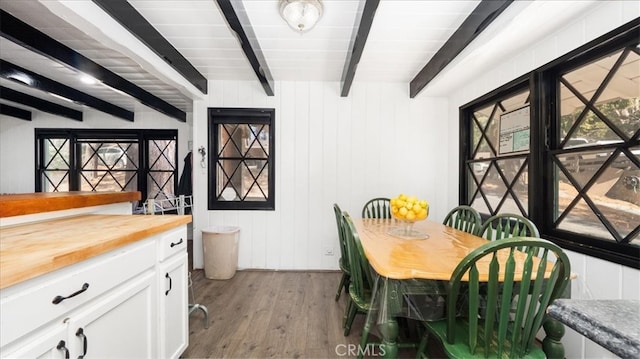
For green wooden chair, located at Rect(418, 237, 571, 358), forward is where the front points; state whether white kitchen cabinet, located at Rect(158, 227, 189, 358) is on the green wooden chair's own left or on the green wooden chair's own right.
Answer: on the green wooden chair's own left

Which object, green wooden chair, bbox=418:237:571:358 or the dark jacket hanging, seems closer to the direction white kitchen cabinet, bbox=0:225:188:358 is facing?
the green wooden chair

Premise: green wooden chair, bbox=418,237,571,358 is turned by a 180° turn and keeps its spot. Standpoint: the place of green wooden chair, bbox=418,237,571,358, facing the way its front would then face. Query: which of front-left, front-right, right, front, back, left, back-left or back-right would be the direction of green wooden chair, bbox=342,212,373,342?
back-right

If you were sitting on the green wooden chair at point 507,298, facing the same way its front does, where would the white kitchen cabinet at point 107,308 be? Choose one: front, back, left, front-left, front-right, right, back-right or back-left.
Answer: left

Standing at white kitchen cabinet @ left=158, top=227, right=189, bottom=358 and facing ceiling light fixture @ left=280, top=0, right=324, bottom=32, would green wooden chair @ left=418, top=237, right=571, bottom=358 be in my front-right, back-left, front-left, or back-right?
front-right

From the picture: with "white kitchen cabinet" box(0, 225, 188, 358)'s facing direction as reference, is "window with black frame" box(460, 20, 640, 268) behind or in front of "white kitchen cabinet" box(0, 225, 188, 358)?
in front

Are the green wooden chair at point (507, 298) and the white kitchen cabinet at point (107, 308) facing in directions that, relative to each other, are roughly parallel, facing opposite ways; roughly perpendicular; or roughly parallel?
roughly perpendicular

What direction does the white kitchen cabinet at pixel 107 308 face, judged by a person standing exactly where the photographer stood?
facing the viewer and to the right of the viewer

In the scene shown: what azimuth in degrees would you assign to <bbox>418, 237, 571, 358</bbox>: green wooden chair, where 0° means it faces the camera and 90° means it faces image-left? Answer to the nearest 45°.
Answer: approximately 135°

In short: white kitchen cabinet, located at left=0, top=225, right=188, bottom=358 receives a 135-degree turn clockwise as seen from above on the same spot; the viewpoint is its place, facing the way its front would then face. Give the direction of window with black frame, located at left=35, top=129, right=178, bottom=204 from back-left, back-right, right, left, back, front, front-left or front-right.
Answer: right

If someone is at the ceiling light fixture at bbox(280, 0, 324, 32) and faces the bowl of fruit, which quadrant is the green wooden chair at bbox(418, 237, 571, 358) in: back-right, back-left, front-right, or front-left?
front-right

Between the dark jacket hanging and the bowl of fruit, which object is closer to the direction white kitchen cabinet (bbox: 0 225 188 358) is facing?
the bowl of fruit

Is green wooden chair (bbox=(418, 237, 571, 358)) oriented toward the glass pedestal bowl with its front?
yes

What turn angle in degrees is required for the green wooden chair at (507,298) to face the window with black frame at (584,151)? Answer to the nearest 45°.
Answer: approximately 90° to its right

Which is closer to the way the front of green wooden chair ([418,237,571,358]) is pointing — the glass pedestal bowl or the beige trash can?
the glass pedestal bowl

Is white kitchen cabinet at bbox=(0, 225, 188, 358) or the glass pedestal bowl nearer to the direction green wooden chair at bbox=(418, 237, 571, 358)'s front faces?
the glass pedestal bowl

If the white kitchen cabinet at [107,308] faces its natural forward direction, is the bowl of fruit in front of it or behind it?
in front
